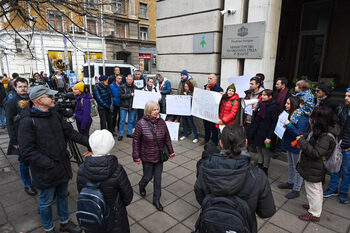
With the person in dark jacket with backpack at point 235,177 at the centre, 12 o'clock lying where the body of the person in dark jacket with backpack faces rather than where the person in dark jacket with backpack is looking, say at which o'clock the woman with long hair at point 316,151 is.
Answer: The woman with long hair is roughly at 1 o'clock from the person in dark jacket with backpack.

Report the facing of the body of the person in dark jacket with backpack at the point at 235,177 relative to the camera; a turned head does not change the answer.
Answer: away from the camera

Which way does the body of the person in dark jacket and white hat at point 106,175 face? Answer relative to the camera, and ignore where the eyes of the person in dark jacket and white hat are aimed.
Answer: away from the camera

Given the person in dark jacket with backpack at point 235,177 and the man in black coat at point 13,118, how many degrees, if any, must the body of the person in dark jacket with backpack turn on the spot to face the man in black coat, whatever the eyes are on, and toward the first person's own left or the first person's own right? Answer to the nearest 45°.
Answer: approximately 90° to the first person's own left

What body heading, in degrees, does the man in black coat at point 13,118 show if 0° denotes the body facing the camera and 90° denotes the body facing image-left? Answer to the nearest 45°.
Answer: approximately 315°

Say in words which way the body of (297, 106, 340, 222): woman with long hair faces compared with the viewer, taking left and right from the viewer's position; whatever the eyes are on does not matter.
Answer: facing to the left of the viewer

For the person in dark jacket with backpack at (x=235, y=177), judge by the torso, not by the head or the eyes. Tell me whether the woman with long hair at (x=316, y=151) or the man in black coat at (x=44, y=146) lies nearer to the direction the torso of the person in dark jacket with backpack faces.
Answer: the woman with long hair

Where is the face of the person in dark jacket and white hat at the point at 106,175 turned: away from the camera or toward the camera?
away from the camera

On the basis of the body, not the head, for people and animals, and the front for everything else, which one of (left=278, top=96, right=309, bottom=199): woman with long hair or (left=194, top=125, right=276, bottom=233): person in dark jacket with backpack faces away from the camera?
the person in dark jacket with backpack

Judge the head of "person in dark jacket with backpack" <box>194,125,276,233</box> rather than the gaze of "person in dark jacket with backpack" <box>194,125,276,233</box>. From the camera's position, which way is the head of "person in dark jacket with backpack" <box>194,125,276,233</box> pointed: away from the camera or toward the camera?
away from the camera

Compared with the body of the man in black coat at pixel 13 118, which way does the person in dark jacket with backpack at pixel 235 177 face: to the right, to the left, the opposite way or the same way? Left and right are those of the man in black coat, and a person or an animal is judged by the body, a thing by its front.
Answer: to the left
